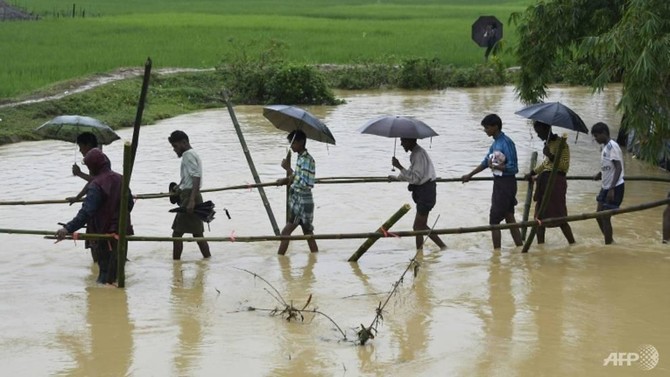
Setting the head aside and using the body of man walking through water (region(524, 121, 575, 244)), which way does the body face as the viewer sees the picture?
to the viewer's left

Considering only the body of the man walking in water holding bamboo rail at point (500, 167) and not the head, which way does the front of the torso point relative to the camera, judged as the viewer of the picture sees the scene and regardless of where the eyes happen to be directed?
to the viewer's left

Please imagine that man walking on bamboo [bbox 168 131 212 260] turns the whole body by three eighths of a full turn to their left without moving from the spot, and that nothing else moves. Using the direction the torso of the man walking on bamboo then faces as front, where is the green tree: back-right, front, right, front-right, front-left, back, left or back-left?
front-left

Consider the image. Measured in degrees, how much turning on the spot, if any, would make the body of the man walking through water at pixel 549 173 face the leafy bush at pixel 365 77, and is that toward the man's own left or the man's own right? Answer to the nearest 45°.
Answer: approximately 90° to the man's own right

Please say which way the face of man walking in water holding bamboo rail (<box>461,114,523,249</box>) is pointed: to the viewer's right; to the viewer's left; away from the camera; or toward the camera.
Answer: to the viewer's left

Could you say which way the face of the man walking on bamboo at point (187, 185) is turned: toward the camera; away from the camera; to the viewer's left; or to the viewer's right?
to the viewer's left

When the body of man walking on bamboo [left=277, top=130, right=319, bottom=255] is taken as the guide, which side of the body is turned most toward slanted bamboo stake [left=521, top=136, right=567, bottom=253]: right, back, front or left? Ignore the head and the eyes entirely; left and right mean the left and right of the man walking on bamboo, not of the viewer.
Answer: back

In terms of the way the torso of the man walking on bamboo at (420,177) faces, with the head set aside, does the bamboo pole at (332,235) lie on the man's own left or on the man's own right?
on the man's own left

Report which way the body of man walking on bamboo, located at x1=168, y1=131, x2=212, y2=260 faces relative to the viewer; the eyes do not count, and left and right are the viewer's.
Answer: facing to the left of the viewer

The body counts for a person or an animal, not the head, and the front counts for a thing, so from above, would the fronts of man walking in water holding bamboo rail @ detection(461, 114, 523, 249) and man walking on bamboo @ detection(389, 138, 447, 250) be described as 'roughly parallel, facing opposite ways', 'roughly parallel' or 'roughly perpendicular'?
roughly parallel

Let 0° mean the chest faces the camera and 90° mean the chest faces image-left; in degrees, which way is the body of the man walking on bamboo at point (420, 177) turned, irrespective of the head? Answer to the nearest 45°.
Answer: approximately 90°

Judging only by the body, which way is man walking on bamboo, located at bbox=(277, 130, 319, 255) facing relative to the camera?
to the viewer's left

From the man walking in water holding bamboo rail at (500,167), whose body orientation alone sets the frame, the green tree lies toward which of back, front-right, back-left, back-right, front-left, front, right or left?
back-right

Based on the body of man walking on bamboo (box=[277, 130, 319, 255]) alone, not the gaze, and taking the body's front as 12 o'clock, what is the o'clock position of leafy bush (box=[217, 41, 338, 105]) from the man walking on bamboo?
The leafy bush is roughly at 3 o'clock from the man walking on bamboo.

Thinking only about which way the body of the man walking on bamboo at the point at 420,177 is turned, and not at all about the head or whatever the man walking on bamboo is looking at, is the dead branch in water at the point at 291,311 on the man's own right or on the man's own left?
on the man's own left

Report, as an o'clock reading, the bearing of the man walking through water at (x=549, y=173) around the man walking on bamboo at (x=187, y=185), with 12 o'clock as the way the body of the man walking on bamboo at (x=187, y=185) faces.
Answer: the man walking through water at (x=549, y=173) is roughly at 6 o'clock from the man walking on bamboo at (x=187, y=185).

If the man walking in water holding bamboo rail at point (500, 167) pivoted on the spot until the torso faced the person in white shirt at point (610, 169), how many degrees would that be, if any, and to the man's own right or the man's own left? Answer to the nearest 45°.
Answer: approximately 180°

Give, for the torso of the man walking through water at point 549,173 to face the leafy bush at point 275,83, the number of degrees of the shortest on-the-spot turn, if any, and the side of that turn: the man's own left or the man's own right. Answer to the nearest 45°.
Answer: approximately 45° to the man's own right

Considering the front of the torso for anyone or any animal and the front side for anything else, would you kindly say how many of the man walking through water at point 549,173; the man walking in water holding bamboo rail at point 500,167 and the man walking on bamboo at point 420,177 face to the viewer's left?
3

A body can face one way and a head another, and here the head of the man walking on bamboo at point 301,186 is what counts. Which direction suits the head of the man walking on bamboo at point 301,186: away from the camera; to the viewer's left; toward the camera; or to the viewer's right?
to the viewer's left

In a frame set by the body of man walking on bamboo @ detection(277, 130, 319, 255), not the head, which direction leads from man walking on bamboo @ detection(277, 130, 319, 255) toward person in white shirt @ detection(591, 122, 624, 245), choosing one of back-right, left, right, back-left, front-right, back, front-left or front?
back
